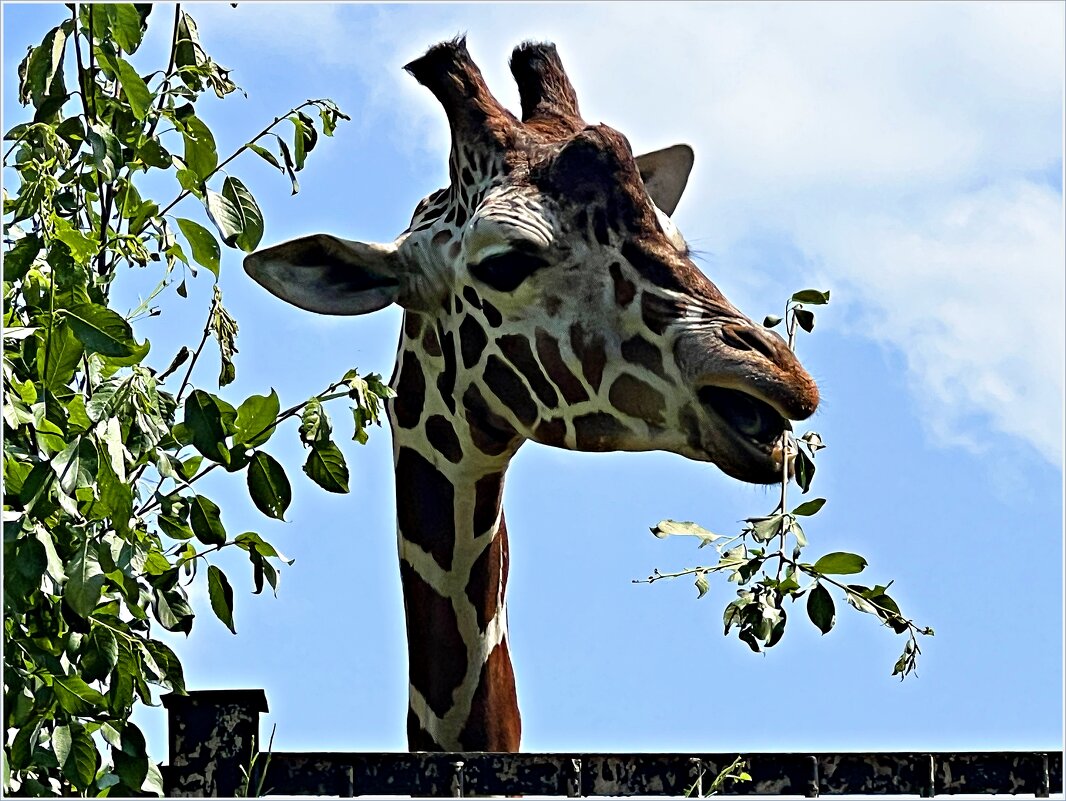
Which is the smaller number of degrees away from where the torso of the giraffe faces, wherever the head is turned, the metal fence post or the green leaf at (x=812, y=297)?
the green leaf

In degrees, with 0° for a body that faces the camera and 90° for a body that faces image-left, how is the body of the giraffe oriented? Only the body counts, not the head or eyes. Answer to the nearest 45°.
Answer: approximately 315°

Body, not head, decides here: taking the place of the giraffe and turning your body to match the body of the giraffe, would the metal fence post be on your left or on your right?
on your right
